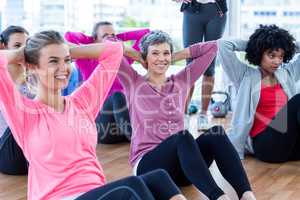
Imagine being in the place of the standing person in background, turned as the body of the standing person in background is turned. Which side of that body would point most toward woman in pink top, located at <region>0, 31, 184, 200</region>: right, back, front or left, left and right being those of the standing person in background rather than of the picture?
front

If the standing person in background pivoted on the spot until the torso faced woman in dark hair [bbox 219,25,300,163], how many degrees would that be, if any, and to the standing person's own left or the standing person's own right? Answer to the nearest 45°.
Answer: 0° — they already face them

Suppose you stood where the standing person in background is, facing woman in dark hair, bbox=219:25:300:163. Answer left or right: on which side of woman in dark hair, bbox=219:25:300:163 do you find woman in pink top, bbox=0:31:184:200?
right

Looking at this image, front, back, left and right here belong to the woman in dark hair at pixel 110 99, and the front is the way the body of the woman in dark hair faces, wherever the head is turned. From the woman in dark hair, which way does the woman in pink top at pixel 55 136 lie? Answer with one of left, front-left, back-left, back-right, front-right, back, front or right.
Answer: front-right

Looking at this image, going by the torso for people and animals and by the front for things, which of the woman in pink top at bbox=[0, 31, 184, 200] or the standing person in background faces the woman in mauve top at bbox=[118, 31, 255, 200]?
the standing person in background

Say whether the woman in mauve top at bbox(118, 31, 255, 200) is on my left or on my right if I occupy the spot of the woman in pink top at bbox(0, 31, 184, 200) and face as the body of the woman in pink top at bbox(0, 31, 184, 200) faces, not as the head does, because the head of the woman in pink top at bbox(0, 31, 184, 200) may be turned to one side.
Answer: on my left

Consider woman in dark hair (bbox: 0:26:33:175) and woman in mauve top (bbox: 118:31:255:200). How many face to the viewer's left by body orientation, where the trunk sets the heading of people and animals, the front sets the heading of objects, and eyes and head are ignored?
0

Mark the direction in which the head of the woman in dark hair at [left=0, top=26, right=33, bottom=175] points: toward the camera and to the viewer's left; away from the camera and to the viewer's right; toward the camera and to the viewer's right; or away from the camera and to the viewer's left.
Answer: toward the camera and to the viewer's right

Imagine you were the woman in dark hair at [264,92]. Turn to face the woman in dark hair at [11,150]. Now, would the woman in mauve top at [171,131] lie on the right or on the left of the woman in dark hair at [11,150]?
left

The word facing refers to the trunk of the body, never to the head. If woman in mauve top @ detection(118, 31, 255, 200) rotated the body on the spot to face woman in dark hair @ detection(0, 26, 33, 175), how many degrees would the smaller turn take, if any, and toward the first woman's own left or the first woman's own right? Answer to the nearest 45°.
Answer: approximately 135° to the first woman's own right

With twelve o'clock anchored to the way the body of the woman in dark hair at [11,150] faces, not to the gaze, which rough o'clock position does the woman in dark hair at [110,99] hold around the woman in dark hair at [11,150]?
the woman in dark hair at [110,99] is roughly at 9 o'clock from the woman in dark hair at [11,150].

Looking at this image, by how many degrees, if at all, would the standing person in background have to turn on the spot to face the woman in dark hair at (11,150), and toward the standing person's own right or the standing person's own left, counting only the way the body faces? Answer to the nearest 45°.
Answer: approximately 45° to the standing person's own right

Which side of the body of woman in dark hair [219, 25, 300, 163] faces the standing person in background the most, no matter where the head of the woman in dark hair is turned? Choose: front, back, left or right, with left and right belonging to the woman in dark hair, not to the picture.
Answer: back

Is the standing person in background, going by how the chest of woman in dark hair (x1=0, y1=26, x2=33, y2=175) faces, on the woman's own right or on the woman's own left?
on the woman's own left

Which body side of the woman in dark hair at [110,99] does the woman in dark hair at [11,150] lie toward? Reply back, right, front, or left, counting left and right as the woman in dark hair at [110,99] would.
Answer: right
